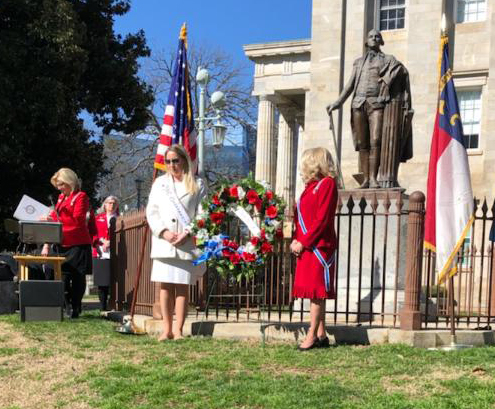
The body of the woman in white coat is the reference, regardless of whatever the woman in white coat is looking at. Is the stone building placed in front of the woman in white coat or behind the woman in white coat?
behind

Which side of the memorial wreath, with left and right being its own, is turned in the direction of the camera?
front

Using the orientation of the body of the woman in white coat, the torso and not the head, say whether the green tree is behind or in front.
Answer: behind

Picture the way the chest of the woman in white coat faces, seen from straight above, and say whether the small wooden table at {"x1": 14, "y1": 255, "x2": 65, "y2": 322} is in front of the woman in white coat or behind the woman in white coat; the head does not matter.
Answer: behind

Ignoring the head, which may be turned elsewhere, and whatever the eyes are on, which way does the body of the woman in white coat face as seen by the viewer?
toward the camera
